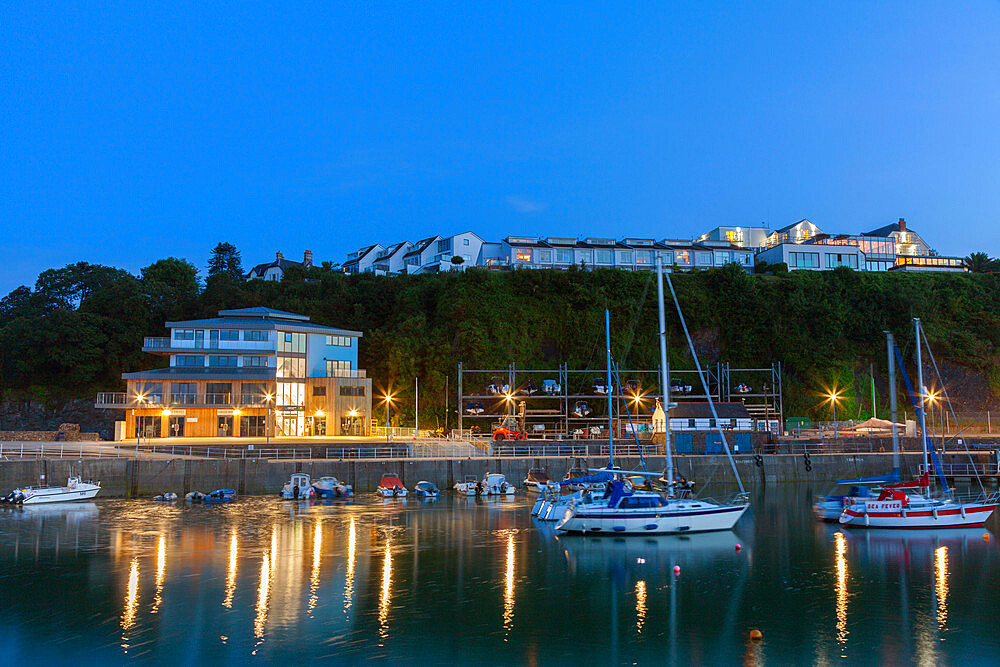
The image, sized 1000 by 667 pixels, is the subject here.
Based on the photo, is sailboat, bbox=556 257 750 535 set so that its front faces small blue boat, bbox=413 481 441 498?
no

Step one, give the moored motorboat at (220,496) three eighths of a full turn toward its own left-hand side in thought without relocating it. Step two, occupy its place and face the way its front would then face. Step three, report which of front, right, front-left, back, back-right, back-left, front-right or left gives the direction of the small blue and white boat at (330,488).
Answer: back-right

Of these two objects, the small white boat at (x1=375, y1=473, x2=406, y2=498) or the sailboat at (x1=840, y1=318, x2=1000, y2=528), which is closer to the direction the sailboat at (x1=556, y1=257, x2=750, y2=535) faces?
the sailboat

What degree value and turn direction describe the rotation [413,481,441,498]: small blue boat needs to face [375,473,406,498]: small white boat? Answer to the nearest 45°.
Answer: approximately 135° to its right

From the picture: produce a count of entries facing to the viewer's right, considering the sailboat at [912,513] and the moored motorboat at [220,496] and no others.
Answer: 2

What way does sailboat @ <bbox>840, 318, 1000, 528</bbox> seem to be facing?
to the viewer's right

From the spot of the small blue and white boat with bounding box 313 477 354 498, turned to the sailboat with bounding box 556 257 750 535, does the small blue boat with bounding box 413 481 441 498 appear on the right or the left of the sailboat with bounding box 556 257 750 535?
left

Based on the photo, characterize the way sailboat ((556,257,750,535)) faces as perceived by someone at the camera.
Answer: facing to the right of the viewer

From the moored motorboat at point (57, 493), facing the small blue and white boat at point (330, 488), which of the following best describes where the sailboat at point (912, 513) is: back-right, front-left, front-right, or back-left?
front-right

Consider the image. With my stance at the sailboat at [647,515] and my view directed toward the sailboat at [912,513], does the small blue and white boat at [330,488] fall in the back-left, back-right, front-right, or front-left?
back-left

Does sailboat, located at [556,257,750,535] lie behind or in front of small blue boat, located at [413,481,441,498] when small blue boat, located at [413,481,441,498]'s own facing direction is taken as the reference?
in front

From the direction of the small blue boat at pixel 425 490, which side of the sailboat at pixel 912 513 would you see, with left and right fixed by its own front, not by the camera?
back

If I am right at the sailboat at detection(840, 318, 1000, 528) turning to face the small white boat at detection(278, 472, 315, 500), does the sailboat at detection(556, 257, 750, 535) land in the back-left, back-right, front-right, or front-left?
front-left

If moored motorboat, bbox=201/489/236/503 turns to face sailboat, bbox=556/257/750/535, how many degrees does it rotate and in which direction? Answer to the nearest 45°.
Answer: approximately 45° to its right
